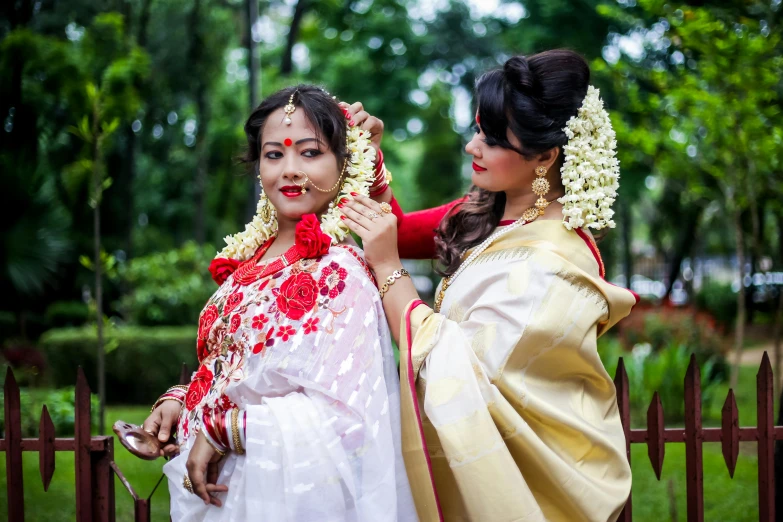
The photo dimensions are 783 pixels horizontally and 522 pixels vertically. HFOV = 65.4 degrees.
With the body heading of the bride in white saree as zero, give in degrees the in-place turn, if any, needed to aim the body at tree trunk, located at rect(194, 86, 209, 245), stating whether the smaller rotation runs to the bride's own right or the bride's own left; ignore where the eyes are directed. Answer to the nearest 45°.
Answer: approximately 135° to the bride's own right

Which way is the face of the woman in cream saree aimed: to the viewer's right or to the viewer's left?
to the viewer's left

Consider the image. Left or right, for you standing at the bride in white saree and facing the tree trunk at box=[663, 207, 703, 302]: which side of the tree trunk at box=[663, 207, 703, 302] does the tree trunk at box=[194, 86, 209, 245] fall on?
left

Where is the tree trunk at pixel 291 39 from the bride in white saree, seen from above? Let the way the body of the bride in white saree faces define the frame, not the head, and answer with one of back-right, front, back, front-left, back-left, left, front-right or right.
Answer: back-right

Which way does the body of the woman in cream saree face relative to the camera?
to the viewer's left

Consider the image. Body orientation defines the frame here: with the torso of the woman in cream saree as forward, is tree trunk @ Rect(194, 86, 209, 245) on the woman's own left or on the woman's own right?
on the woman's own right

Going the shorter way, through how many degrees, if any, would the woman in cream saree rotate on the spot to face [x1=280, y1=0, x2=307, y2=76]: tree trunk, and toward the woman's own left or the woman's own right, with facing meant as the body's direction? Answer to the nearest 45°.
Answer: approximately 90° to the woman's own right

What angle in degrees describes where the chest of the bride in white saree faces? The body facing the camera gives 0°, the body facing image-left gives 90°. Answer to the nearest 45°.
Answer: approximately 45°

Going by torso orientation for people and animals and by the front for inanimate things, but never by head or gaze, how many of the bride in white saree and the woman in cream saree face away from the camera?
0
